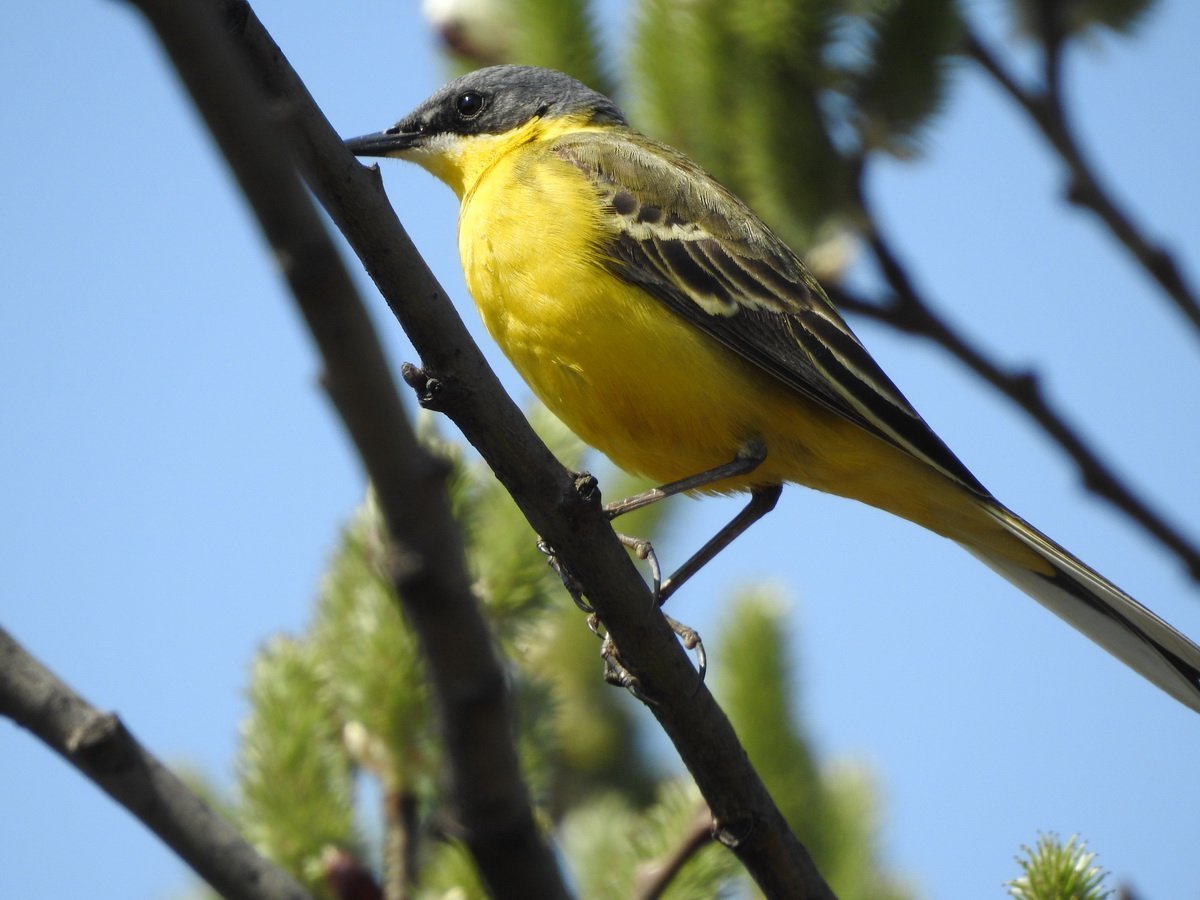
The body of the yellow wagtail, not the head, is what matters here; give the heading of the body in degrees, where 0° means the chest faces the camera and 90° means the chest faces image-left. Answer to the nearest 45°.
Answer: approximately 90°
